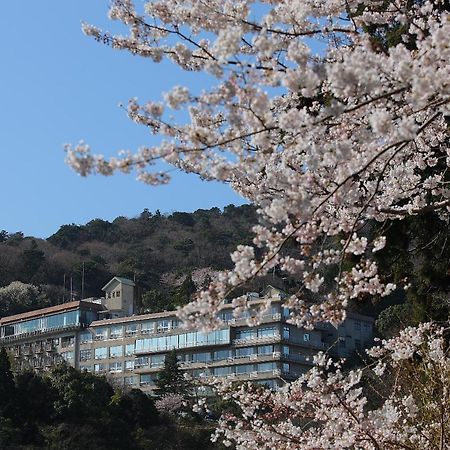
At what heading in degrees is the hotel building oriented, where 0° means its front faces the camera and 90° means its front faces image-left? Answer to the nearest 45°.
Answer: approximately 45°

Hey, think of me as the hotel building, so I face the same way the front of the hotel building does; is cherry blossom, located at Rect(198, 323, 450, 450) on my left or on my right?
on my left

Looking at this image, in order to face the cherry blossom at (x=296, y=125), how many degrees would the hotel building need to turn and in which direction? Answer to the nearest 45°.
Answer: approximately 45° to its left

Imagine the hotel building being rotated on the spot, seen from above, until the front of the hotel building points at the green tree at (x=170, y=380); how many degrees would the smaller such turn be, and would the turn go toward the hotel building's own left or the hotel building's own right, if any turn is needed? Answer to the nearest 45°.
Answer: approximately 45° to the hotel building's own left
